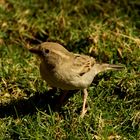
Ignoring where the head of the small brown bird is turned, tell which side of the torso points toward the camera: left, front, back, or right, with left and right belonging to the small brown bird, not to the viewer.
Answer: left
